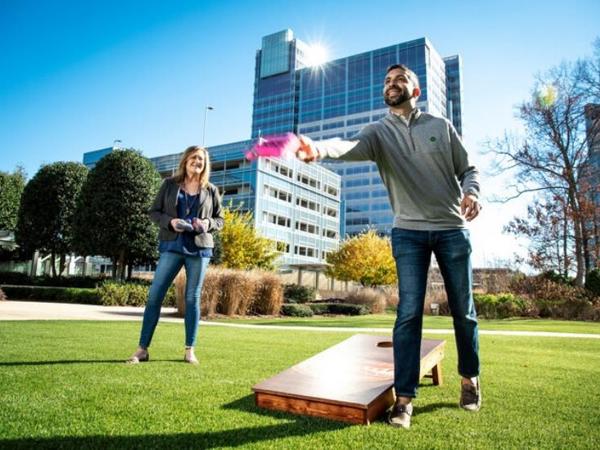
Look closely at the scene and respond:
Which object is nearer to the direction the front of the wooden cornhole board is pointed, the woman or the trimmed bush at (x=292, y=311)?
the woman

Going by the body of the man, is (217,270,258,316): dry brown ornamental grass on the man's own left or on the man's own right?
on the man's own right

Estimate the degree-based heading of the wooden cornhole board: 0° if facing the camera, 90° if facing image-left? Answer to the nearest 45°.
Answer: approximately 45°

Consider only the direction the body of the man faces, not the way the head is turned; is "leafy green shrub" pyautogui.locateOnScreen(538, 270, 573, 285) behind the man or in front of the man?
behind

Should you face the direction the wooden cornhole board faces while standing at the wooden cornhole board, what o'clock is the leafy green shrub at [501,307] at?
The leafy green shrub is roughly at 5 o'clock from the wooden cornhole board.

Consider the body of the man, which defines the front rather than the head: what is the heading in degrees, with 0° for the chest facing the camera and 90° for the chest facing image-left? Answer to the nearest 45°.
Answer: approximately 45°

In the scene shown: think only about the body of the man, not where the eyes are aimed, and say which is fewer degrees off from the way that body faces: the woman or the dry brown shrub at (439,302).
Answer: the woman

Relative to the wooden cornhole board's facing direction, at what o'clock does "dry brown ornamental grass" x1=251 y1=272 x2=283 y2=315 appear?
The dry brown ornamental grass is roughly at 4 o'clock from the wooden cornhole board.
